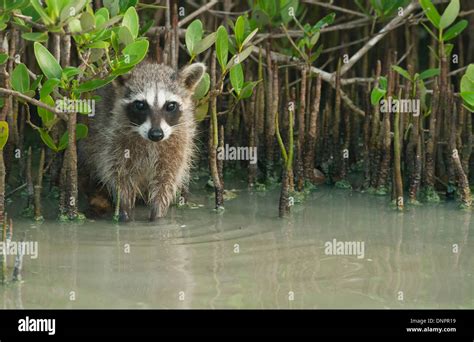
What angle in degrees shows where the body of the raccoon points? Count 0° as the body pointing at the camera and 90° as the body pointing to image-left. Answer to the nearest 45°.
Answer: approximately 0°
